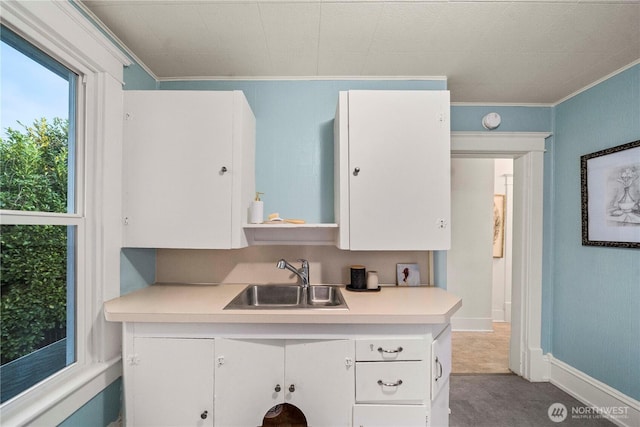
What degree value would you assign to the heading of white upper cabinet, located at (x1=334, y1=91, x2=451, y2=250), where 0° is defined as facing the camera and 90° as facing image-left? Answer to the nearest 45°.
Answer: approximately 0°

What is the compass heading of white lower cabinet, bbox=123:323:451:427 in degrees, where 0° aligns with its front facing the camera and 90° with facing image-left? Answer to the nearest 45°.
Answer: approximately 0°

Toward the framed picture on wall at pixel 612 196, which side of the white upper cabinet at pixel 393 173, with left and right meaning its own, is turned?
left

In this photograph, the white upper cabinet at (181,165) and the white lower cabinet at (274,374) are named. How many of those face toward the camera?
2
